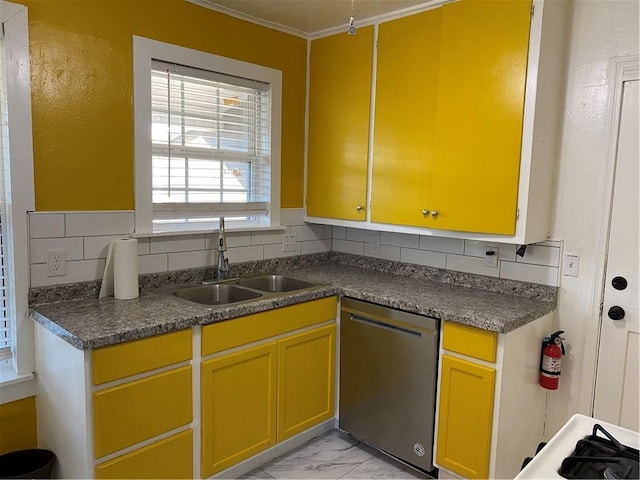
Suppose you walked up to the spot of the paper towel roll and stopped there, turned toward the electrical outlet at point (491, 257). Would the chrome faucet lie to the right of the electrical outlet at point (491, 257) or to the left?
left

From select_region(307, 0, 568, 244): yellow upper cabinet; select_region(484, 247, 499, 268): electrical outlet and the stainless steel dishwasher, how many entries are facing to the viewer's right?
0

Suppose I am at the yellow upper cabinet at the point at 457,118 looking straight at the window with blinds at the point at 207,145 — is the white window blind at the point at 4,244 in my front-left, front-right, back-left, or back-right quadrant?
front-left

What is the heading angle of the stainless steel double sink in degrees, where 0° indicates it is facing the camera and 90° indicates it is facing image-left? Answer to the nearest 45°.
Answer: approximately 315°

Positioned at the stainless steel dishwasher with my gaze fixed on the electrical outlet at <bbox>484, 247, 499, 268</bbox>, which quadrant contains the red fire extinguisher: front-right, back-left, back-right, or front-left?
front-right

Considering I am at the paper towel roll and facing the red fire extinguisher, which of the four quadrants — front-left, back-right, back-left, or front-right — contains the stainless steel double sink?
front-left

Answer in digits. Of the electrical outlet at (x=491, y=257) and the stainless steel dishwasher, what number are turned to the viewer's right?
0

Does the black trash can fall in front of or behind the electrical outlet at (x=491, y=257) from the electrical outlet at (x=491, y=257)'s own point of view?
in front

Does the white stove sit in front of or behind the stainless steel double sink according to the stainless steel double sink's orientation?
in front

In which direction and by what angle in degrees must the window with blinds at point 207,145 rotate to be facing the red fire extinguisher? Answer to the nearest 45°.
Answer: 0° — it already faces it

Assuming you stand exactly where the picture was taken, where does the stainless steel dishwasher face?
facing the viewer and to the left of the viewer
